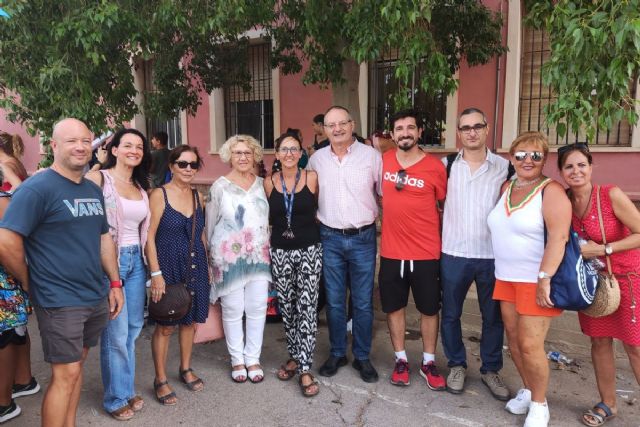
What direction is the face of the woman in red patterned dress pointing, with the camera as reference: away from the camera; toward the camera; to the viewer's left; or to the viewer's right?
toward the camera

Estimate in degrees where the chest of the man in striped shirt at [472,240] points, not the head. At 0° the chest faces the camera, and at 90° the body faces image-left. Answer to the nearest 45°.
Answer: approximately 0°

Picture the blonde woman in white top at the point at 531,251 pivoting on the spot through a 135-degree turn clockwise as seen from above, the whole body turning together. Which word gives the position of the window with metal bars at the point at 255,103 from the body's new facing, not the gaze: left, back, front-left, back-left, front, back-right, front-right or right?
front-left

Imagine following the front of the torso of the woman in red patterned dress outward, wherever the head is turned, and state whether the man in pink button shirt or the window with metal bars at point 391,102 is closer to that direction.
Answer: the man in pink button shirt

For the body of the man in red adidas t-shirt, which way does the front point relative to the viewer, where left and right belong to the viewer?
facing the viewer

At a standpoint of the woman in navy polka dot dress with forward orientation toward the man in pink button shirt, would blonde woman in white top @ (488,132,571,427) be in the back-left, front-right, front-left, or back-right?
front-right

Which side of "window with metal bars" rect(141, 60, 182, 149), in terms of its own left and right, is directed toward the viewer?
front

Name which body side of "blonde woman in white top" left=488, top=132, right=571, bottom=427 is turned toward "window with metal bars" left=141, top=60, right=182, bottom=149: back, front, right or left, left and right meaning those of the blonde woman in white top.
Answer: right

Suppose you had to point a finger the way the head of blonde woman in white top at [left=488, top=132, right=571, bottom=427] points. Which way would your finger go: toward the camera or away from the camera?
toward the camera

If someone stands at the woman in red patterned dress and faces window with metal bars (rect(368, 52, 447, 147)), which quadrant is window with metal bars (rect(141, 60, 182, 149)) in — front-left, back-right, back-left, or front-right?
front-left

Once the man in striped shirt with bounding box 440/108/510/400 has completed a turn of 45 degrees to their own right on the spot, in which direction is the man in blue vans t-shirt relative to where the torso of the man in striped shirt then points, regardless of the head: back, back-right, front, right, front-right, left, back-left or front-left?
front

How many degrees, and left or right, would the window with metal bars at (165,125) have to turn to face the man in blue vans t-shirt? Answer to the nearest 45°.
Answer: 0° — it already faces them

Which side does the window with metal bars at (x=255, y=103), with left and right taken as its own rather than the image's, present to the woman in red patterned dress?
front

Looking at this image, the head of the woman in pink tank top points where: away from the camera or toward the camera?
toward the camera

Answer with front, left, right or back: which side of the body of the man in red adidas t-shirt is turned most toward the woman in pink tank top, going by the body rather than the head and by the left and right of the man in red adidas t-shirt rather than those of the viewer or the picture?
right
